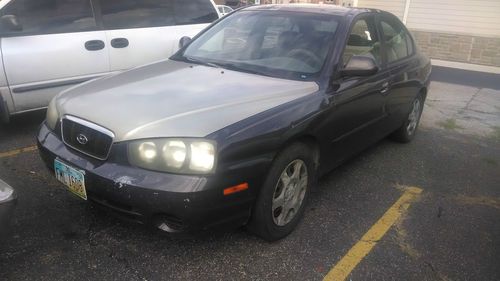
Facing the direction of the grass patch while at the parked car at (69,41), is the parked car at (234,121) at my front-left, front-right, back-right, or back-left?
front-right

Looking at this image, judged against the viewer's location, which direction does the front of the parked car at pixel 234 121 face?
facing the viewer and to the left of the viewer

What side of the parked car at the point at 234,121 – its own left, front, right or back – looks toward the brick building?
back

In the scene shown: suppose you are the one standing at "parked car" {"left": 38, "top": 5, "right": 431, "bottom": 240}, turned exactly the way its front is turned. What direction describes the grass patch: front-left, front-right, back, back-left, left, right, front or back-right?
back

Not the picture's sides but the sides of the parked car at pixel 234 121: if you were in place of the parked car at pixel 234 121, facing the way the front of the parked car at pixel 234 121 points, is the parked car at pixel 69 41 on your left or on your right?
on your right
